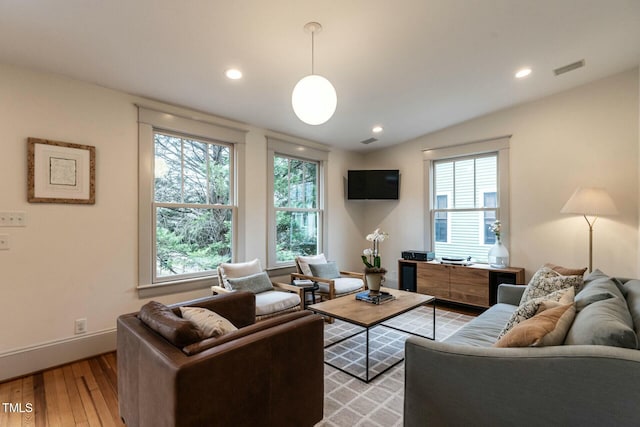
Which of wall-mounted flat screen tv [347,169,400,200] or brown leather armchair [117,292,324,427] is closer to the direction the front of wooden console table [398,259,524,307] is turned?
the brown leather armchair

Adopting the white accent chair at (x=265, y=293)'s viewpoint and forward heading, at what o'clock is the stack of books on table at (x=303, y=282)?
The stack of books on table is roughly at 9 o'clock from the white accent chair.

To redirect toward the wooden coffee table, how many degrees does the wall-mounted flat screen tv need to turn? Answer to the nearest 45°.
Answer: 0° — it already faces it

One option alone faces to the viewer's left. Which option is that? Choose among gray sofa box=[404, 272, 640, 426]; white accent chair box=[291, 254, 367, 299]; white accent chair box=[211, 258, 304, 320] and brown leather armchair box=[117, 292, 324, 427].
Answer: the gray sofa

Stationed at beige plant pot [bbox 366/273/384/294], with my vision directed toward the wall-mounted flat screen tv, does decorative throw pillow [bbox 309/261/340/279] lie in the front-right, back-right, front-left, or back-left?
front-left

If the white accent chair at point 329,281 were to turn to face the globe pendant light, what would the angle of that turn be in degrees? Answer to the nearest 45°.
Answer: approximately 45° to its right

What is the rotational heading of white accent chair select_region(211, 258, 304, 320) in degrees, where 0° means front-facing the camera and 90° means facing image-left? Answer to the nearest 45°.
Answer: approximately 315°

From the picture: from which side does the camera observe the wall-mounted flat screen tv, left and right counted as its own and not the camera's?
front

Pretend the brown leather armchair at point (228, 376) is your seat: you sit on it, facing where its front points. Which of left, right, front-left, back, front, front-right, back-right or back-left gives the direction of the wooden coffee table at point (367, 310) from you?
front

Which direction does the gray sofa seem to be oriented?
to the viewer's left

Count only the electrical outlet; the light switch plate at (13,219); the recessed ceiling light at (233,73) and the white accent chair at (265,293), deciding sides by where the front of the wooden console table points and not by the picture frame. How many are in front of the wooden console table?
4

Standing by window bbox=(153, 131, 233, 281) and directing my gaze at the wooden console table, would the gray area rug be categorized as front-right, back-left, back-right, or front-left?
front-right

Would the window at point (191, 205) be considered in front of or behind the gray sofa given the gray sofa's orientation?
in front

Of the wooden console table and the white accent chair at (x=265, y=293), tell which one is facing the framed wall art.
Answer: the wooden console table

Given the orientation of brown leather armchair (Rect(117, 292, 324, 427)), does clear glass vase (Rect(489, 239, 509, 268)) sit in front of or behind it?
in front
